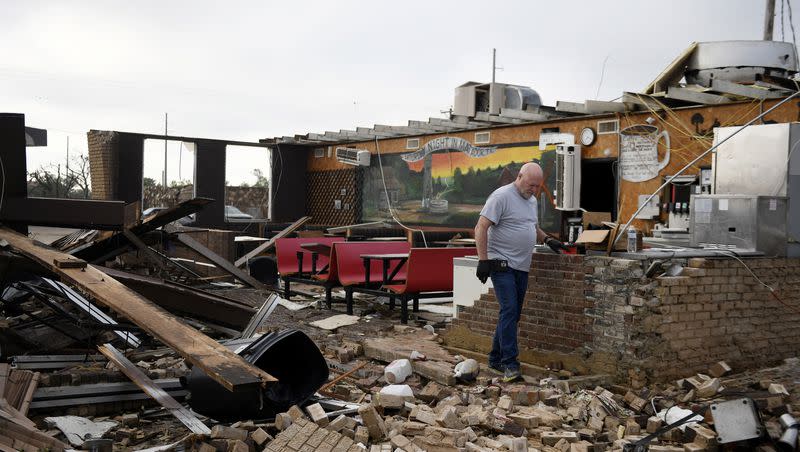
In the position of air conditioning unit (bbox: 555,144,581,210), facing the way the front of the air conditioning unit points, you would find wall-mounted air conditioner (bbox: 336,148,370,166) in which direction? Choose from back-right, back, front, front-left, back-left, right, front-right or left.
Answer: back-right

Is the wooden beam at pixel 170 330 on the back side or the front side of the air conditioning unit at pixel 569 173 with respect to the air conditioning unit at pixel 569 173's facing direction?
on the front side

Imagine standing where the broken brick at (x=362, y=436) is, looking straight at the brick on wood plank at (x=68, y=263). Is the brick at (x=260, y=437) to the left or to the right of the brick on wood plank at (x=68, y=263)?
left

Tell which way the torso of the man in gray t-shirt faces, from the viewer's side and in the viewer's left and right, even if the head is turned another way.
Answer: facing the viewer and to the right of the viewer

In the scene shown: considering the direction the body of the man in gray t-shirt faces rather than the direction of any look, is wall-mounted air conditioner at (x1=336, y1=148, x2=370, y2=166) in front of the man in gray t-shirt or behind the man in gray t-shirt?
behind

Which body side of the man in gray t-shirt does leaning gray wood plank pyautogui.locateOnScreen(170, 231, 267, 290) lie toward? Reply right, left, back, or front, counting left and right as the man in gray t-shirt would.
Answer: back

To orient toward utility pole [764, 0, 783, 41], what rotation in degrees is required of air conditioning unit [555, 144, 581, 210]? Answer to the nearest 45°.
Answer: approximately 135° to its left

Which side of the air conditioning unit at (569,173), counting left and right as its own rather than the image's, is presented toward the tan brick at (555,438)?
front

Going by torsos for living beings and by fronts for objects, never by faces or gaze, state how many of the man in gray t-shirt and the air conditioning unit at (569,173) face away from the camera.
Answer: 0

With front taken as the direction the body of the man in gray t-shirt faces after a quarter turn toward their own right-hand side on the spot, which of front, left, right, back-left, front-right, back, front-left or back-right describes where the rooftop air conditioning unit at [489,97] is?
back-right

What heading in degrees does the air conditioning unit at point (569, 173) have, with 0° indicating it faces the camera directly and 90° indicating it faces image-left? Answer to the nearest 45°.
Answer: approximately 0°

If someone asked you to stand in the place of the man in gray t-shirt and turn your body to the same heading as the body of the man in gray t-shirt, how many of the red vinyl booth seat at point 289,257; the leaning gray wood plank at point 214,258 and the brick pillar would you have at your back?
3

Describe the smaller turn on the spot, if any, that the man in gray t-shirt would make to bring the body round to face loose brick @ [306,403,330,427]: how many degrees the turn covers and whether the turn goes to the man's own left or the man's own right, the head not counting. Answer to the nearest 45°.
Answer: approximately 90° to the man's own right
